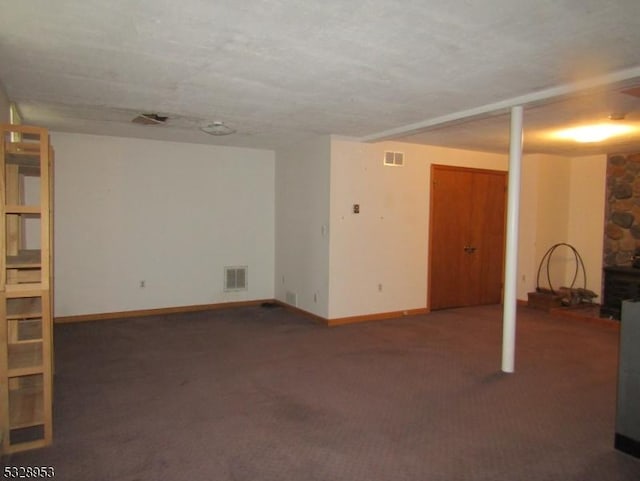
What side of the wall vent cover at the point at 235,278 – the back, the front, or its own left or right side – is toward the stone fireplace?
left

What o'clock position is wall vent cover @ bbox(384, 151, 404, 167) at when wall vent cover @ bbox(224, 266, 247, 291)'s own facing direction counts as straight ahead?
wall vent cover @ bbox(384, 151, 404, 167) is roughly at 10 o'clock from wall vent cover @ bbox(224, 266, 247, 291).

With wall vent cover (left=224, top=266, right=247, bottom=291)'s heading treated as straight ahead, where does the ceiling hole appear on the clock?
The ceiling hole is roughly at 1 o'clock from the wall vent cover.

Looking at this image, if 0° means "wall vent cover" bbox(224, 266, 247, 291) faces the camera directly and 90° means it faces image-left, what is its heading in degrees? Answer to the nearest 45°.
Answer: approximately 0°

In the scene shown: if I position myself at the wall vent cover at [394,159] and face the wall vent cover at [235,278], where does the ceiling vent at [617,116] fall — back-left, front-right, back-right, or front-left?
back-left

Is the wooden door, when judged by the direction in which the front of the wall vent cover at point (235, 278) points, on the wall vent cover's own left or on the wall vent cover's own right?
on the wall vent cover's own left

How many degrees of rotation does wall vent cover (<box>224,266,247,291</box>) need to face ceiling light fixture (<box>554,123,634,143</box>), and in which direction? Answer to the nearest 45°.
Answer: approximately 45° to its left
